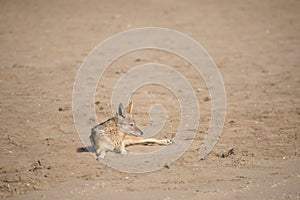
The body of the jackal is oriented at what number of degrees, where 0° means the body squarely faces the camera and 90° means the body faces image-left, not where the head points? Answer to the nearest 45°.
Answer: approximately 270°
